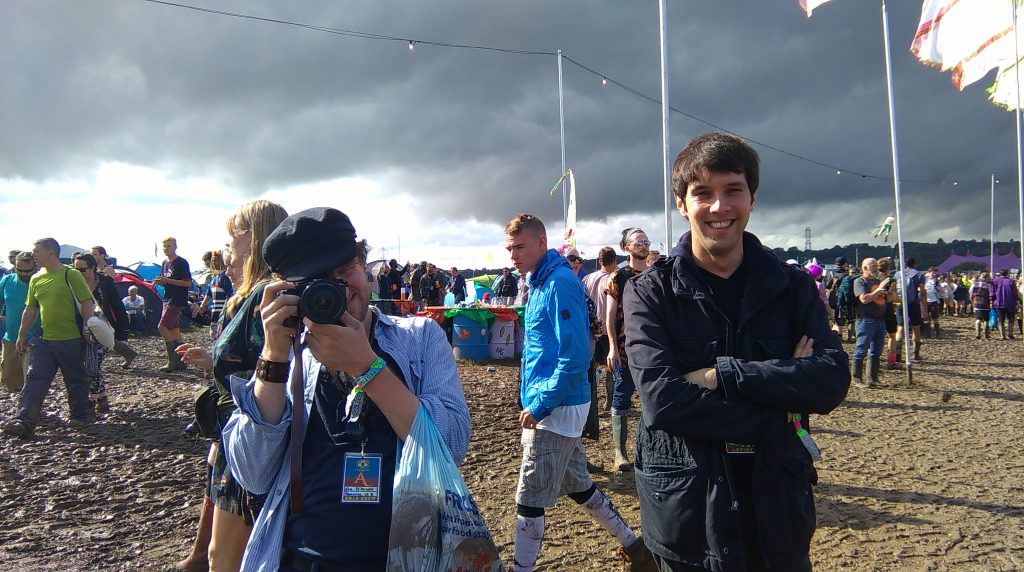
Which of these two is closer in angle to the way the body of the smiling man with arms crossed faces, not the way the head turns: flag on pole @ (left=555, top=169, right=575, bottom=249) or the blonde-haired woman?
the blonde-haired woman

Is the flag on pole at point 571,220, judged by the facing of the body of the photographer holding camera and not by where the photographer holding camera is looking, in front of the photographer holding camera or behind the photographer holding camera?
behind

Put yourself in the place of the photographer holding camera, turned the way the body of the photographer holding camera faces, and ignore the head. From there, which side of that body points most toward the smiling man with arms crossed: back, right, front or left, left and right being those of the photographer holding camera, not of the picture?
left
